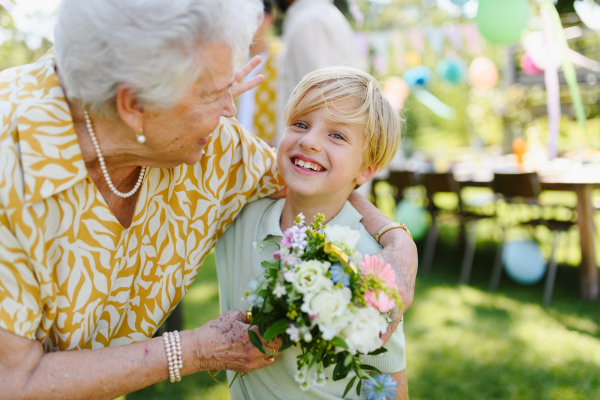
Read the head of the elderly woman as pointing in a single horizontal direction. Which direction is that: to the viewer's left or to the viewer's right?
to the viewer's right

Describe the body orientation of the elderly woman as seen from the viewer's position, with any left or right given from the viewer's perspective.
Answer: facing the viewer and to the right of the viewer

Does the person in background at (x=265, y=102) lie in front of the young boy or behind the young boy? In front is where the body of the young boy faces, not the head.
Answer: behind

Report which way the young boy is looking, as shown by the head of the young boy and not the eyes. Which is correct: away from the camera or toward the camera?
toward the camera

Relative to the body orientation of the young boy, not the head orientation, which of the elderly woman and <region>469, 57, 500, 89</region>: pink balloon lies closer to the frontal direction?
the elderly woman

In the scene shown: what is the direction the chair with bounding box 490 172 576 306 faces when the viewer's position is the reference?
facing away from the viewer and to the right of the viewer

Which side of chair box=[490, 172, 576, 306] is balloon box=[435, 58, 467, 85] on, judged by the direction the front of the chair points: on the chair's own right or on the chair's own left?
on the chair's own left

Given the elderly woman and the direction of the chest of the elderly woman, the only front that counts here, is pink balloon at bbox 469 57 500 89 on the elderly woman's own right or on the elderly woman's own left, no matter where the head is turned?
on the elderly woman's own left

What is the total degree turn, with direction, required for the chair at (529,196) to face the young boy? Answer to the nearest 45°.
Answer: approximately 135° to its right

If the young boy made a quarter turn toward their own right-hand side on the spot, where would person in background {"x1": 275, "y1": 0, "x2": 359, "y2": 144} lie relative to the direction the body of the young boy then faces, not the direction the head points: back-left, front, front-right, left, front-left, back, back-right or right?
right

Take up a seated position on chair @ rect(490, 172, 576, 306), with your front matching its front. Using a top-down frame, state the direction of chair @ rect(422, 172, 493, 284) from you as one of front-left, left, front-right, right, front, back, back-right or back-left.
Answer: left

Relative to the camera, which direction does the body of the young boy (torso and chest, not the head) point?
toward the camera

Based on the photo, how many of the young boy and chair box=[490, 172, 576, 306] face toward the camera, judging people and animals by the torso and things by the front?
1
